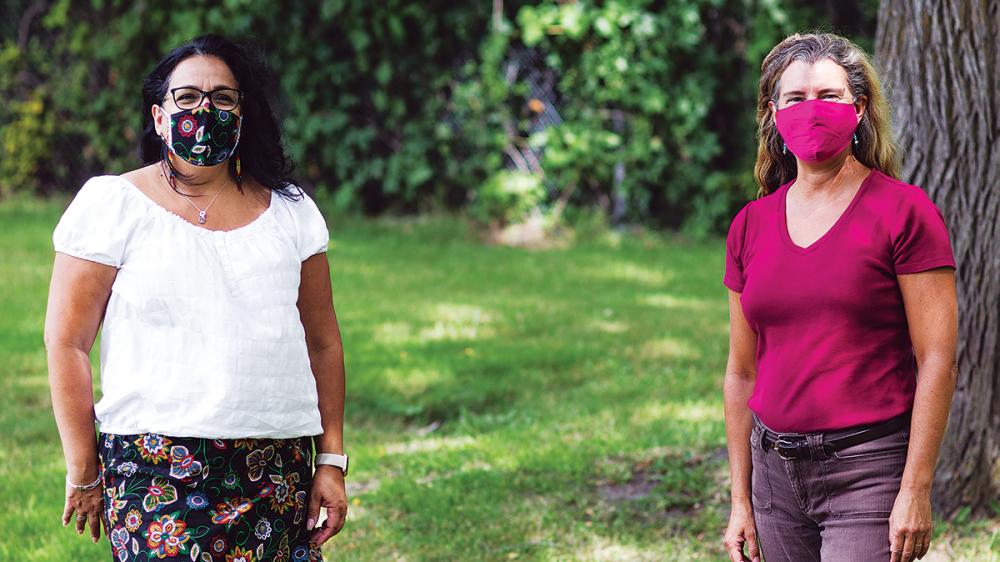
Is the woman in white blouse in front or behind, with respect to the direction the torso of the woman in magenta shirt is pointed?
in front

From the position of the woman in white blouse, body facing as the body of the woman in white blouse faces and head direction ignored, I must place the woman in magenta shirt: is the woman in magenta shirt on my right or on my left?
on my left

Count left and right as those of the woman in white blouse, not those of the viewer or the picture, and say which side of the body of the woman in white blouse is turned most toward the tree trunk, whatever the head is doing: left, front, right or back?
left

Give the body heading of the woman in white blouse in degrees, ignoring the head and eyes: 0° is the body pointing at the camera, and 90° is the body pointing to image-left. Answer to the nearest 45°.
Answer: approximately 0°

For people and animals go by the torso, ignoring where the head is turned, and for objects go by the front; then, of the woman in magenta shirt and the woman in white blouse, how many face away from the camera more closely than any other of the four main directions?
0

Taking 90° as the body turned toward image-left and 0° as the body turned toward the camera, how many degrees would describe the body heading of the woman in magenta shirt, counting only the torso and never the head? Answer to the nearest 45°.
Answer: approximately 45°

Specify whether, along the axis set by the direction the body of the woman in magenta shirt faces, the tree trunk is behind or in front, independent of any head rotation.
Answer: behind

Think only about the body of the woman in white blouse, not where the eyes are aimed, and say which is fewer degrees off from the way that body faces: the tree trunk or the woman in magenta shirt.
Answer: the woman in magenta shirt

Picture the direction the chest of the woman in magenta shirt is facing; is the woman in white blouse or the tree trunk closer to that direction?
the woman in white blouse
